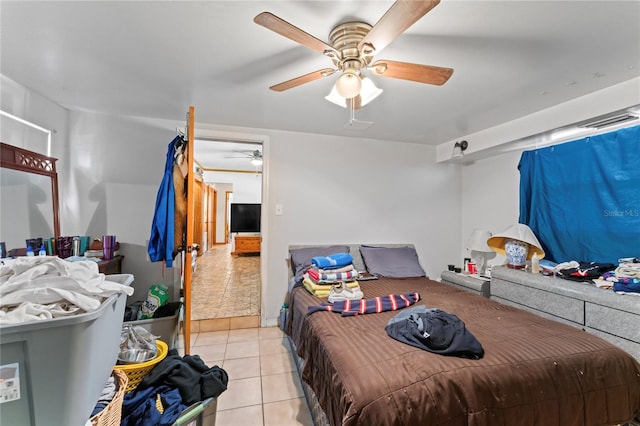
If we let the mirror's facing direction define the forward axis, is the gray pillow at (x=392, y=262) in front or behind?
in front

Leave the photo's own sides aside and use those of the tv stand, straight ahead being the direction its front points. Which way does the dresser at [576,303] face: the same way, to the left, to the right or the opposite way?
to the right

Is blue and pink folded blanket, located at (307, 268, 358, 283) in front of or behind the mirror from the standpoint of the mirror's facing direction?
in front

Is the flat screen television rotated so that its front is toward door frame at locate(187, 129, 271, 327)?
yes

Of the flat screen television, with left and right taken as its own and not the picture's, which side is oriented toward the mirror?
front

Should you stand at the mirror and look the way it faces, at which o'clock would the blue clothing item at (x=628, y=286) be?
The blue clothing item is roughly at 12 o'clock from the mirror.

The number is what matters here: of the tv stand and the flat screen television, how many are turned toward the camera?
2

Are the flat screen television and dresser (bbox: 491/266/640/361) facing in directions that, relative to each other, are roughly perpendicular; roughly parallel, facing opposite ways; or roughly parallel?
roughly perpendicular

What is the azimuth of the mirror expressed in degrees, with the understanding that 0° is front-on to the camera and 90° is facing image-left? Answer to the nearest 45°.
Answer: approximately 315°

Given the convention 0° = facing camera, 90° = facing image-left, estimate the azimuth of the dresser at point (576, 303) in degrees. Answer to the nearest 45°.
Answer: approximately 45°

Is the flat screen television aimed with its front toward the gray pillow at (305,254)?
yes

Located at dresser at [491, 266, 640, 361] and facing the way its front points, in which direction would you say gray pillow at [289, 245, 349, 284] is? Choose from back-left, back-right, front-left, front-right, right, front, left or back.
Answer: front-right

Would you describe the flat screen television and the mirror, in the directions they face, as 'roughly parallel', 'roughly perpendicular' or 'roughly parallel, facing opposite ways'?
roughly perpendicular

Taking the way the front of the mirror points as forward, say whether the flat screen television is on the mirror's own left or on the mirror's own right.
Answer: on the mirror's own left

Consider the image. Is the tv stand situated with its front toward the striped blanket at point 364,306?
yes
